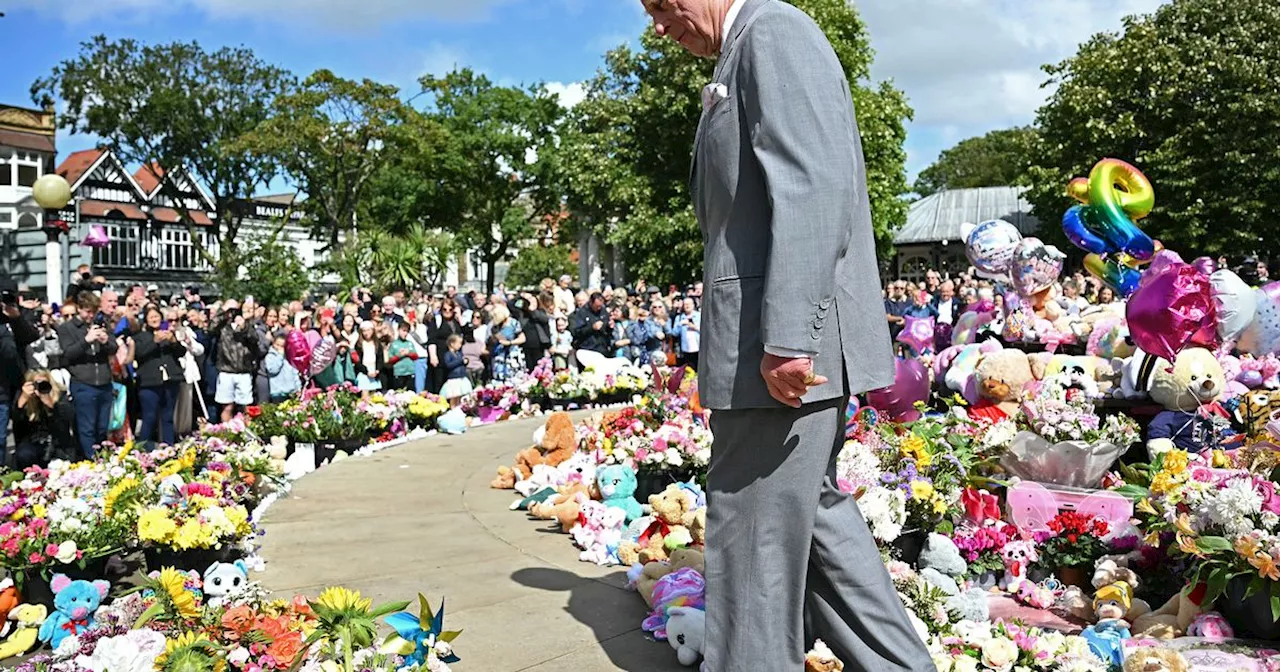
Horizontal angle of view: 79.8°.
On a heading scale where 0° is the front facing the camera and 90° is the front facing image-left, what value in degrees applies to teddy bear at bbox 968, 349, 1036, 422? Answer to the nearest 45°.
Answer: approximately 45°

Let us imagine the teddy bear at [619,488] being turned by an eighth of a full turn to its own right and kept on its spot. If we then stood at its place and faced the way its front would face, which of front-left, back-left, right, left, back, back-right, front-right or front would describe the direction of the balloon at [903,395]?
back

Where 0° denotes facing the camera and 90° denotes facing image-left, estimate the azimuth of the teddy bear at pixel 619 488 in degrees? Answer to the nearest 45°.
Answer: approximately 45°

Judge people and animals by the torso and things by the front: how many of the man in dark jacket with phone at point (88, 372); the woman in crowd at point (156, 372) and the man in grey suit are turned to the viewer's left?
1

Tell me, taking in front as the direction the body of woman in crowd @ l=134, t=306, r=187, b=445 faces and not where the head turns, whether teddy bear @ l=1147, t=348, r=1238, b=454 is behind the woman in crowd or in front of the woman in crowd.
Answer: in front

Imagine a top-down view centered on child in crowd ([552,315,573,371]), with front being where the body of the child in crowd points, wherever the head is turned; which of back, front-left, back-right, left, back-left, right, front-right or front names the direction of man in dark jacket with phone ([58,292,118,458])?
front-right

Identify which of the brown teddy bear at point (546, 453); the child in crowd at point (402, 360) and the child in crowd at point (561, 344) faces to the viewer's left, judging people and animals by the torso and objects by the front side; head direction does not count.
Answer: the brown teddy bear

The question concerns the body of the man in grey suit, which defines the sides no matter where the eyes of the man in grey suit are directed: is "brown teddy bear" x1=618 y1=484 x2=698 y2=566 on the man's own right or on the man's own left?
on the man's own right

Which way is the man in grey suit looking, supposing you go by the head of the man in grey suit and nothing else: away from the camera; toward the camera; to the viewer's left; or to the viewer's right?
to the viewer's left

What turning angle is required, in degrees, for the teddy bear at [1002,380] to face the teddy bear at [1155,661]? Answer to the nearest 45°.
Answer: approximately 45° to its left
